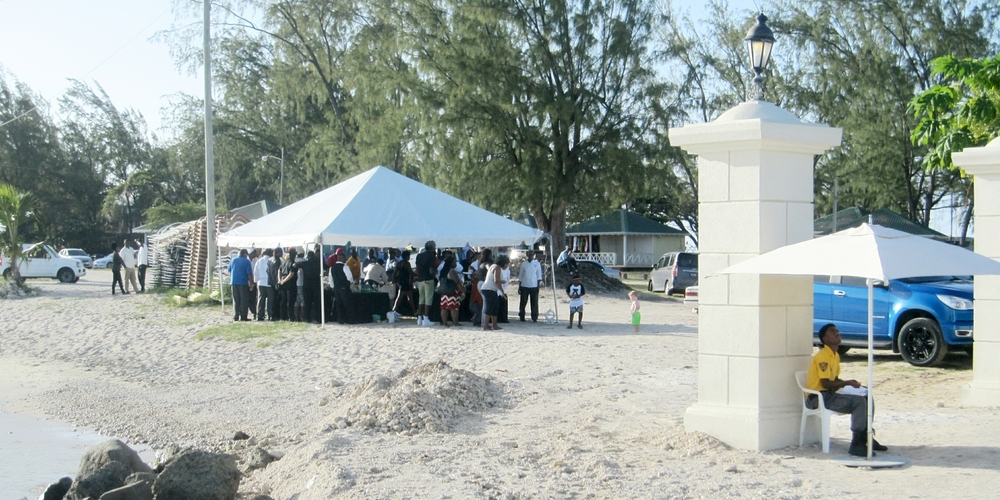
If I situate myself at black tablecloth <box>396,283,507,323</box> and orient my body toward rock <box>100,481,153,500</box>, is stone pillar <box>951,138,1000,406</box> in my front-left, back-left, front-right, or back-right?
front-left

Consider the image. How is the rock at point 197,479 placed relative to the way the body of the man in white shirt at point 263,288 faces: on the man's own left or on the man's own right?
on the man's own right

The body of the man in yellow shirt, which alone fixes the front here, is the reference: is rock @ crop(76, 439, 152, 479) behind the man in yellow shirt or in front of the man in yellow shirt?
behind

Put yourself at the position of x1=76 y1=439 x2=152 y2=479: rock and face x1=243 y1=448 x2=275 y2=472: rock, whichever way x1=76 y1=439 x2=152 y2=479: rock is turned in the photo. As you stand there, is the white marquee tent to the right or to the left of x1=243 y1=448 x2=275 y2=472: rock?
left

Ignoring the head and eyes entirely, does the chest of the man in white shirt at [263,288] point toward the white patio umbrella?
no

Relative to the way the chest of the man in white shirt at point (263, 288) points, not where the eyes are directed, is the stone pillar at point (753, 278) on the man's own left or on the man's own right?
on the man's own right

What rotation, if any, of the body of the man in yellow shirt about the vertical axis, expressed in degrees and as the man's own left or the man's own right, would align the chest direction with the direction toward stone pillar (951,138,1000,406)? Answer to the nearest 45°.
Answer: approximately 45° to the man's own left

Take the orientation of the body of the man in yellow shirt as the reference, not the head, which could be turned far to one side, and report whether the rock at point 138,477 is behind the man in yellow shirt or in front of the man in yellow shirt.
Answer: behind

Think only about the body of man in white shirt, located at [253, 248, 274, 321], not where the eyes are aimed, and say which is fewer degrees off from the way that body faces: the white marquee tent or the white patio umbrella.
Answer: the white marquee tent

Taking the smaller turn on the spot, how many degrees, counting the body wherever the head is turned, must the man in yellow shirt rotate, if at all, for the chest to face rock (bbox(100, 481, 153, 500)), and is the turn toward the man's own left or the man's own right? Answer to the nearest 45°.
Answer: approximately 135° to the man's own right

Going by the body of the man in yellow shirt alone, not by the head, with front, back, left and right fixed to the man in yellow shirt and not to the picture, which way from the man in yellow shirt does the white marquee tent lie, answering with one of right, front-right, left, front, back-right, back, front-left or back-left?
back-left

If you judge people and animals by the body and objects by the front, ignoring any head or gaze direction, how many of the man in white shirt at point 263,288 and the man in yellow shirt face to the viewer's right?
2

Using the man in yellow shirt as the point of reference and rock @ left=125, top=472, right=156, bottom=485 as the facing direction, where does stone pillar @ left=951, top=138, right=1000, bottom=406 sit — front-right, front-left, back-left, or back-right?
back-right

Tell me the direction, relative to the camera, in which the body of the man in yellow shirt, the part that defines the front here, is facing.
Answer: to the viewer's right

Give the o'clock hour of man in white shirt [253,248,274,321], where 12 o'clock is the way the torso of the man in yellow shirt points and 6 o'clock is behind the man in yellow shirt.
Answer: The man in white shirt is roughly at 7 o'clock from the man in yellow shirt.
